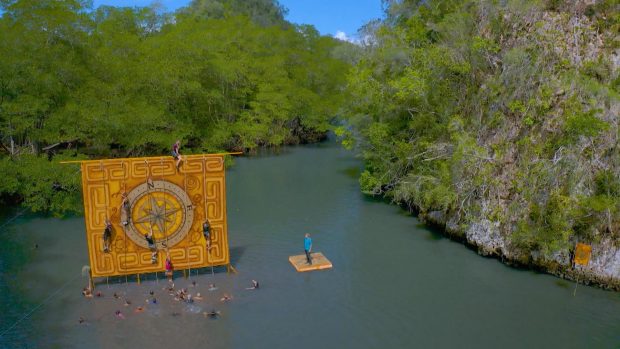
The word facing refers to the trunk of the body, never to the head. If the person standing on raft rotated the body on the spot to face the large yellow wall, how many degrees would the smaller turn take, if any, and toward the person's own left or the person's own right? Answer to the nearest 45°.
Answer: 0° — they already face it

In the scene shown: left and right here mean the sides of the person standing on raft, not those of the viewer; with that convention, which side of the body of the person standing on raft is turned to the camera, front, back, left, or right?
left
